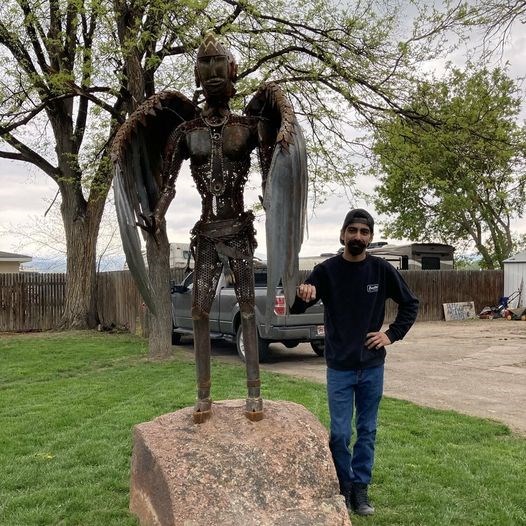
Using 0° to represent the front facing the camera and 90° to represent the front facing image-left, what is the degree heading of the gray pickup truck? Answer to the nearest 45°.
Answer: approximately 135°

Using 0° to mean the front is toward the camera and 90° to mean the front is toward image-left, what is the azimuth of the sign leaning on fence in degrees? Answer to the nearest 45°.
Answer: approximately 0°

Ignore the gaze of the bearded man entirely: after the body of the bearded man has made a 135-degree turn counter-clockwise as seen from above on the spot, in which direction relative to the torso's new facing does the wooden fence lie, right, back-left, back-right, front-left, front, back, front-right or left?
left

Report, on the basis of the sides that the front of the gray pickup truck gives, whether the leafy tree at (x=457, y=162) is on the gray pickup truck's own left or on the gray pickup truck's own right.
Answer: on the gray pickup truck's own right

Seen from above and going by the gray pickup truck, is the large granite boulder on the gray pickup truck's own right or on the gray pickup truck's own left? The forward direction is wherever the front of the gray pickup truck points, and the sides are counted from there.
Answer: on the gray pickup truck's own left

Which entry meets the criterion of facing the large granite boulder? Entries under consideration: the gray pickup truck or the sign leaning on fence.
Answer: the sign leaning on fence

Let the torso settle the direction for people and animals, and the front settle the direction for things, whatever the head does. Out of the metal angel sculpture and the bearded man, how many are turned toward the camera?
2

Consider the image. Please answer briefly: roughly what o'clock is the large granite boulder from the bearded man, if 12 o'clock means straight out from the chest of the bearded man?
The large granite boulder is roughly at 2 o'clock from the bearded man.

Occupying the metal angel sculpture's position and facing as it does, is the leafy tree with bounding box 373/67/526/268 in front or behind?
behind

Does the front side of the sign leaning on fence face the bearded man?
yes

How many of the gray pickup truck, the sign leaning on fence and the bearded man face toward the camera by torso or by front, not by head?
2
